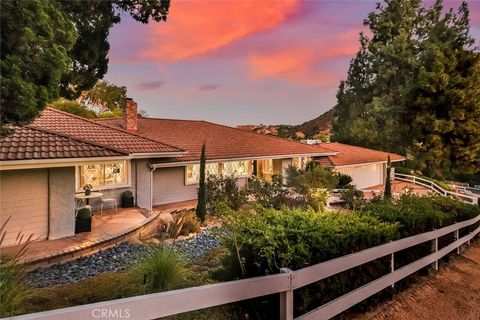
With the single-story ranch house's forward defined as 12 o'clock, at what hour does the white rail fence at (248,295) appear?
The white rail fence is roughly at 1 o'clock from the single-story ranch house.

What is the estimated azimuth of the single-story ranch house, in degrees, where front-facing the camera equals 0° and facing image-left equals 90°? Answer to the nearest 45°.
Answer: approximately 315°

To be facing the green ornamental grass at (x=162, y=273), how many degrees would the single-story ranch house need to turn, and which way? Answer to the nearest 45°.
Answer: approximately 45° to its right

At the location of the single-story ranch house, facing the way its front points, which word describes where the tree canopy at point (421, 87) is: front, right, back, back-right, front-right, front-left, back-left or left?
left

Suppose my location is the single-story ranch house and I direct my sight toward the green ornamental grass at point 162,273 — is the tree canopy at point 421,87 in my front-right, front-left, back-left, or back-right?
back-left

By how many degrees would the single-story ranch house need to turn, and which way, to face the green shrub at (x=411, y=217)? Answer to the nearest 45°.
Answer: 0° — it already faces it

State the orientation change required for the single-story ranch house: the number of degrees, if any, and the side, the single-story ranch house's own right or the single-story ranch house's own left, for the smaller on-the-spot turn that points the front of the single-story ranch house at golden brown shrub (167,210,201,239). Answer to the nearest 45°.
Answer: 0° — it already faces it

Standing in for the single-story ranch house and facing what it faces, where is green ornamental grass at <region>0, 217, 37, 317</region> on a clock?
The green ornamental grass is roughly at 1 o'clock from the single-story ranch house.

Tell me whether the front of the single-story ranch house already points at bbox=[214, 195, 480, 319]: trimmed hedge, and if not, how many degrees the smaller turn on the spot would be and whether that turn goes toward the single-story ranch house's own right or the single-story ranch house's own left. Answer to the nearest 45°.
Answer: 0° — it already faces it

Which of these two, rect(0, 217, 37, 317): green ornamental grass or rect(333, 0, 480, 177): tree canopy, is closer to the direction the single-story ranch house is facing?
the green ornamental grass
